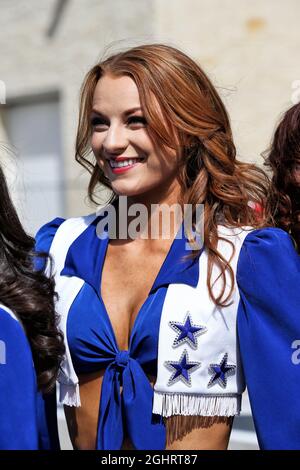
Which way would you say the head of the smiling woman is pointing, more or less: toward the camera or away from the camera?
toward the camera

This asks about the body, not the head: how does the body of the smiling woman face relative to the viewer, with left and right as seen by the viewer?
facing the viewer and to the left of the viewer
